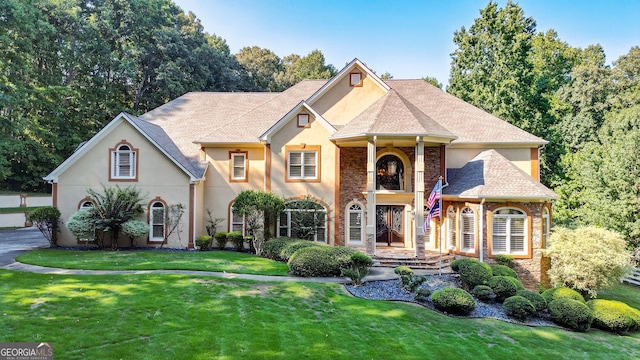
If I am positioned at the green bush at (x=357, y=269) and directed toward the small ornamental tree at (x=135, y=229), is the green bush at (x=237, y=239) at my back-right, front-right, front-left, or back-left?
front-right

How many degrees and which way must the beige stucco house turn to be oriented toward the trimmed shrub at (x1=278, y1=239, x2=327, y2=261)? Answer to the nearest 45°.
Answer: approximately 45° to its right

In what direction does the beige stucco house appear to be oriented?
toward the camera

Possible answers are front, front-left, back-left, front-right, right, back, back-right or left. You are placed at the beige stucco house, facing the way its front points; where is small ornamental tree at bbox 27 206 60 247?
right

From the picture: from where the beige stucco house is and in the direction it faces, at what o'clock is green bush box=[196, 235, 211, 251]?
The green bush is roughly at 3 o'clock from the beige stucco house.

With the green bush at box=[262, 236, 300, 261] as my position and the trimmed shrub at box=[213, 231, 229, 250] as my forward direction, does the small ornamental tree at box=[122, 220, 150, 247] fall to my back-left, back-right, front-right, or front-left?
front-left

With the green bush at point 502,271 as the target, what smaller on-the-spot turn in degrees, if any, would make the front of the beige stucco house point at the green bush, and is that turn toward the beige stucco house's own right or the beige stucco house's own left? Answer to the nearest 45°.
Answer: approximately 45° to the beige stucco house's own left

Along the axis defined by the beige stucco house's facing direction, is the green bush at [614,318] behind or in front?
in front
